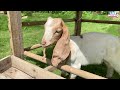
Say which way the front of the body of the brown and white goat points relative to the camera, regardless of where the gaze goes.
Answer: to the viewer's left

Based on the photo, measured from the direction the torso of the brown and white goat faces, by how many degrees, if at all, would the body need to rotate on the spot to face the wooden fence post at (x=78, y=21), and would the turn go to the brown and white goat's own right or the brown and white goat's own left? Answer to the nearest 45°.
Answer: approximately 90° to the brown and white goat's own right

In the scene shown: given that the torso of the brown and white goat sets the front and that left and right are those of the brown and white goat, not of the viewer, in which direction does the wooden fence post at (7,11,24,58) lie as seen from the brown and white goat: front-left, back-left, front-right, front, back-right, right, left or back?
front-left
